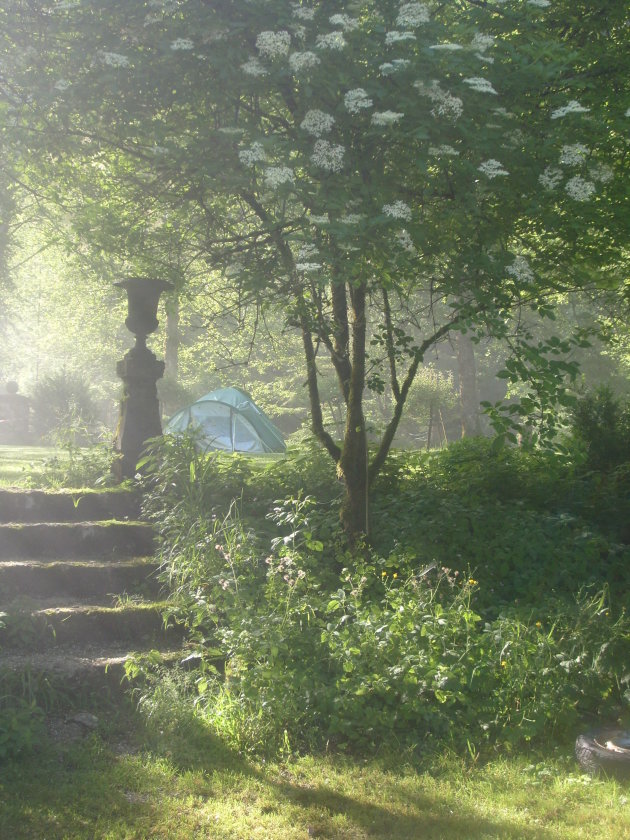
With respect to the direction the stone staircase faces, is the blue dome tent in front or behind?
behind

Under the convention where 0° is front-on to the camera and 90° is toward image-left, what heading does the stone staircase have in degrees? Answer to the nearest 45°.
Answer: approximately 0°
